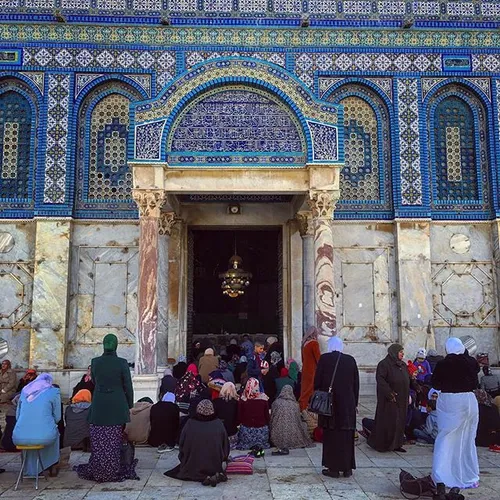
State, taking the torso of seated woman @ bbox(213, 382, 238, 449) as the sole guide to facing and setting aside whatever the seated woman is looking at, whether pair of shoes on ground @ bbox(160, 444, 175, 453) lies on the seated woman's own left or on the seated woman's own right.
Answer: on the seated woman's own left

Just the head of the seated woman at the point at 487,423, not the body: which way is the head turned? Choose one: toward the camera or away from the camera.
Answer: away from the camera

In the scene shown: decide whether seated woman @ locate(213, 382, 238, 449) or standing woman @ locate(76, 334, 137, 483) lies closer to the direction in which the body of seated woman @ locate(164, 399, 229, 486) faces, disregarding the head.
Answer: the seated woman

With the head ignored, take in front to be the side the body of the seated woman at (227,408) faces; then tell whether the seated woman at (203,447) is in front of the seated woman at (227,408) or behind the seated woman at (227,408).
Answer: behind

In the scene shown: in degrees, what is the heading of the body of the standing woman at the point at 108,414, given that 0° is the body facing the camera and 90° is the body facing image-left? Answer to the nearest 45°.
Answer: approximately 180°

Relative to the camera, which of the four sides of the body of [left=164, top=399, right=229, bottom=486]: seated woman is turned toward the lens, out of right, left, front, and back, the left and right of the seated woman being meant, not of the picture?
back

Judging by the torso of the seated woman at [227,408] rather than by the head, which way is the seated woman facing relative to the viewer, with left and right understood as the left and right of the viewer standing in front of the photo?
facing away from the viewer

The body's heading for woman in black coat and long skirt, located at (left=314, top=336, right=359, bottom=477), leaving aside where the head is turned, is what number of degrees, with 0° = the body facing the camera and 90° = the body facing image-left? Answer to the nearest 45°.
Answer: approximately 180°

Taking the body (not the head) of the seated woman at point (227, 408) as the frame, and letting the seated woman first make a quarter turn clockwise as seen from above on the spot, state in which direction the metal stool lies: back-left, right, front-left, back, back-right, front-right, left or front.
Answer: back-right

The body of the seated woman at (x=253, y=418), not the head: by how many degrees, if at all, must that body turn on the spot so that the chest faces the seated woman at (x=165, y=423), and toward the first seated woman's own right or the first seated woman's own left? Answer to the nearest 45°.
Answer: approximately 90° to the first seated woman's own left

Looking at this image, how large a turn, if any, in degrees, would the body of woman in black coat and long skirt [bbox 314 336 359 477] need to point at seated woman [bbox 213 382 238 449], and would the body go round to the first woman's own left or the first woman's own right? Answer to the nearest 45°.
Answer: approximately 45° to the first woman's own left

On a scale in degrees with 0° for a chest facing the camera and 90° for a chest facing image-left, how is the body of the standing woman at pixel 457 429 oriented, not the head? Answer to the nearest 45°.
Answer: approximately 180°
